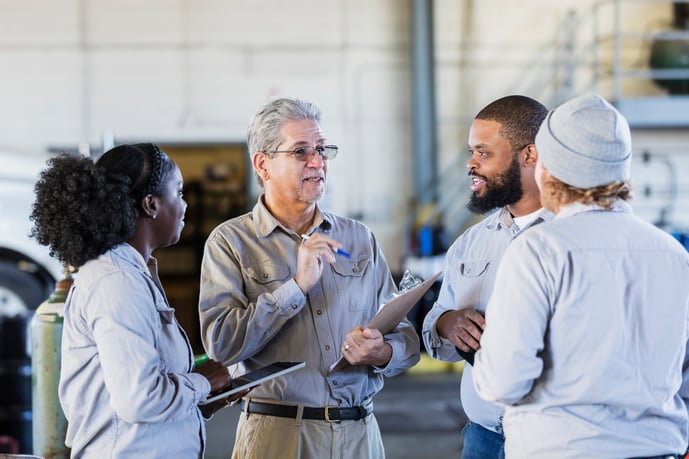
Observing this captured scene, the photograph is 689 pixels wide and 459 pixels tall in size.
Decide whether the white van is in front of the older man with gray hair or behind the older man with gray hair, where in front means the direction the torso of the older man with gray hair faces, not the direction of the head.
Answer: behind

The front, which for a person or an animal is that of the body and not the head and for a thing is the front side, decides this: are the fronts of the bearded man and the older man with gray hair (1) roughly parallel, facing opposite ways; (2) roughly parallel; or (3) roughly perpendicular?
roughly perpendicular

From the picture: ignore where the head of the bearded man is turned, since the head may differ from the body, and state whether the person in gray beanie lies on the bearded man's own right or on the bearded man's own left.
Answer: on the bearded man's own left

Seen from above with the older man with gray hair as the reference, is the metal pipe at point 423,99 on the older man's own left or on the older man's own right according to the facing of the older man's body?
on the older man's own left

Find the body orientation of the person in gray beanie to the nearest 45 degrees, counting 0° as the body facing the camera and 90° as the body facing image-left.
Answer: approximately 135°

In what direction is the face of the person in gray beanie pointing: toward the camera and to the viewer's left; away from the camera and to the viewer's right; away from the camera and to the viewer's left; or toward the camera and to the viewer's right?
away from the camera and to the viewer's left

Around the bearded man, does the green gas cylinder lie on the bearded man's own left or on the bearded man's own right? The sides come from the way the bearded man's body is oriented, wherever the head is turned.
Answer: on the bearded man's own right

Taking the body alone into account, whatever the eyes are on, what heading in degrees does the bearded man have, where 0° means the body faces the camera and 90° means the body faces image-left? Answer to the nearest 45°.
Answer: approximately 45°
